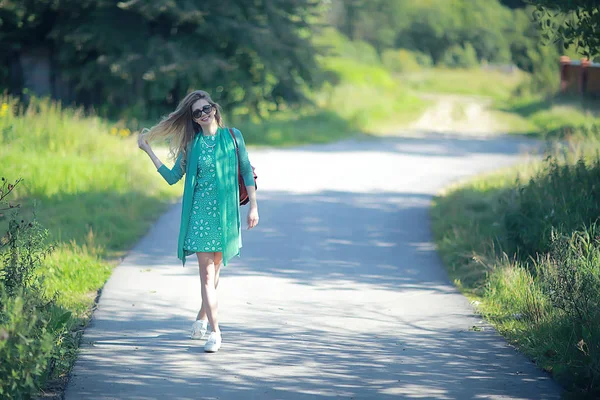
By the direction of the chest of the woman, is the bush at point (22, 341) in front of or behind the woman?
in front

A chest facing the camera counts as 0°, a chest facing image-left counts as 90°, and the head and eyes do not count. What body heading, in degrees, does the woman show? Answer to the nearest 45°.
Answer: approximately 0°

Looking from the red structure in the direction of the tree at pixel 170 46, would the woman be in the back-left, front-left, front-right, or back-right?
front-left

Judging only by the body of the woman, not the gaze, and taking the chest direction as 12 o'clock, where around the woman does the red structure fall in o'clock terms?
The red structure is roughly at 7 o'clock from the woman.

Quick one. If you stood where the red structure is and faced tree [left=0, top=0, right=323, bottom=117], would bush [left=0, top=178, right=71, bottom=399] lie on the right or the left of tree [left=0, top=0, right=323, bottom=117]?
left

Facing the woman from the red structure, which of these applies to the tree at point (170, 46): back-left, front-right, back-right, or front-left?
front-right

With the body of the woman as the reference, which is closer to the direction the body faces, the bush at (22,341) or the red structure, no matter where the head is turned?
the bush

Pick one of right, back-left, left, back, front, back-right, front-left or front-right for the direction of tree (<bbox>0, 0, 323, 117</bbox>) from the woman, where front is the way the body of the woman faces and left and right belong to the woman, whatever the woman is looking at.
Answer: back

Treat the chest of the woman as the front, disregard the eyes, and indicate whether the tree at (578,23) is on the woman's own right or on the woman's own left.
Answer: on the woman's own left
